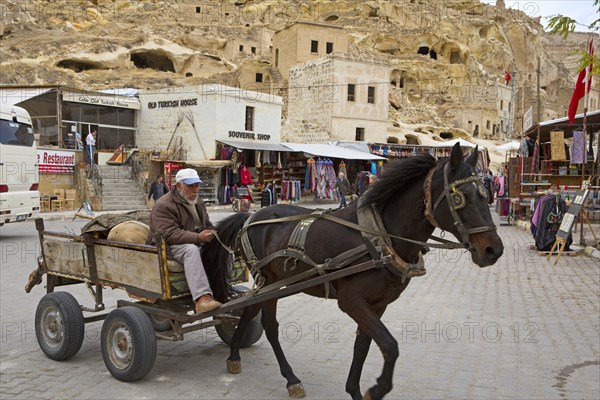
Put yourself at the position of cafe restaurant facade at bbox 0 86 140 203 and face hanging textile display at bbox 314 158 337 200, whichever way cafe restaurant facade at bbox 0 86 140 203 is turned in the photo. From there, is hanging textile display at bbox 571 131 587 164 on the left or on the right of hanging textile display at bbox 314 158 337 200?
right

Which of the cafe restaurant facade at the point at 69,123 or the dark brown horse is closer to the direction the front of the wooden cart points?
the dark brown horse

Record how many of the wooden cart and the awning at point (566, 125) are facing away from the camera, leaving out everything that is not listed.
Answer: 0

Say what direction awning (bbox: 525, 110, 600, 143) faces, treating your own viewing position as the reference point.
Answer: facing the viewer and to the left of the viewer

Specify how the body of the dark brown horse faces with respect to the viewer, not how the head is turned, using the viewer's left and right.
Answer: facing the viewer and to the right of the viewer

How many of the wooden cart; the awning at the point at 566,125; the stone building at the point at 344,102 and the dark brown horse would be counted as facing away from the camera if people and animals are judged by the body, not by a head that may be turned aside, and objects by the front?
0

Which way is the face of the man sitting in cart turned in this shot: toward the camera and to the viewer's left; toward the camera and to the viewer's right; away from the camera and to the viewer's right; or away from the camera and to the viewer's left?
toward the camera and to the viewer's right

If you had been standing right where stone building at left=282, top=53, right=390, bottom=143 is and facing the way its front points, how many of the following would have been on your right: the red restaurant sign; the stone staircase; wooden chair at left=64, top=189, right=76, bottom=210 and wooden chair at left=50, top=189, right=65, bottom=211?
4

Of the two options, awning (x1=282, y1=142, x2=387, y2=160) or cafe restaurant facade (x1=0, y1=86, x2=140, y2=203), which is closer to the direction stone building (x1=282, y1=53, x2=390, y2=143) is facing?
the awning

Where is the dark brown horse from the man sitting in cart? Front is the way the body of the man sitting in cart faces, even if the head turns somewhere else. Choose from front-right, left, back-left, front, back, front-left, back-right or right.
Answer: front

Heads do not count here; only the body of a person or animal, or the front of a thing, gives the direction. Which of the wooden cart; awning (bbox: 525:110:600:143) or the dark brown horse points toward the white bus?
the awning

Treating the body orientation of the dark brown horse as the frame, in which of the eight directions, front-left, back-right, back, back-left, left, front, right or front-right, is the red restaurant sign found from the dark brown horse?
back

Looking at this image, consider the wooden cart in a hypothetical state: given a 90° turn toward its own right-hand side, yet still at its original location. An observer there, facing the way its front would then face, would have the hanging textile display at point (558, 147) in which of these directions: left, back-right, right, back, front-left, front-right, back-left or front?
back

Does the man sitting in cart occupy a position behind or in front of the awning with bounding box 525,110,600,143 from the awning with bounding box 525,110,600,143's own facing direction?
in front

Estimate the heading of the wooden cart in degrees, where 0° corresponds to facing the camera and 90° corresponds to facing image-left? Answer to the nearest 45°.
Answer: approximately 315°

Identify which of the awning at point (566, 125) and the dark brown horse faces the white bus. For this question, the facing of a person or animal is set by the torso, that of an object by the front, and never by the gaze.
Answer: the awning

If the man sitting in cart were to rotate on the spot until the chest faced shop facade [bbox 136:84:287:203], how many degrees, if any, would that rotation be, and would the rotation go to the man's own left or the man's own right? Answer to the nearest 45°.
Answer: approximately 135° to the man's own left
